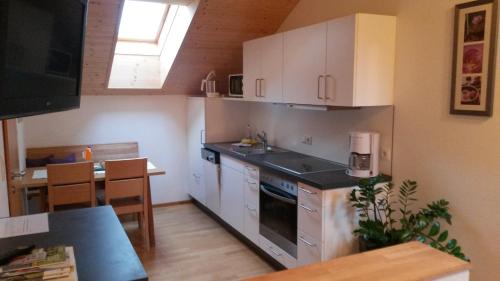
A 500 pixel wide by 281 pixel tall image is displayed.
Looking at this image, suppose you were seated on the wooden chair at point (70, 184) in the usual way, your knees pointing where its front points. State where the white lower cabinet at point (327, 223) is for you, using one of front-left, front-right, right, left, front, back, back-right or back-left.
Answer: back-right

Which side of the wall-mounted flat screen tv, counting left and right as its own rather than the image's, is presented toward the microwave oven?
left

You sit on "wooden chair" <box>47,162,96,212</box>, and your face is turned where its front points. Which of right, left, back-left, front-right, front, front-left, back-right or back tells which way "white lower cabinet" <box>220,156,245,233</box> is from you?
right

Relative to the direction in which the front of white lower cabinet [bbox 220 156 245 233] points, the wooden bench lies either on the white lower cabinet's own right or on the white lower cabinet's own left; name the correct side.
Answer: on the white lower cabinet's own right

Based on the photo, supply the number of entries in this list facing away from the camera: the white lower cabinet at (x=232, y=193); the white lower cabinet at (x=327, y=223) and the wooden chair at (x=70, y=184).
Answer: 1

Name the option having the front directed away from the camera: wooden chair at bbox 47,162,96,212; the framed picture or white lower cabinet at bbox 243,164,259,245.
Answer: the wooden chair

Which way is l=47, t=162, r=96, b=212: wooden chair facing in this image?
away from the camera

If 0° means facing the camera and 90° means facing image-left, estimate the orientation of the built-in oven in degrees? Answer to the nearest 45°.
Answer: approximately 45°

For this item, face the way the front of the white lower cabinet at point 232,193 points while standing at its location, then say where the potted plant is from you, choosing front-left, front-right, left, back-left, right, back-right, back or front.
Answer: left

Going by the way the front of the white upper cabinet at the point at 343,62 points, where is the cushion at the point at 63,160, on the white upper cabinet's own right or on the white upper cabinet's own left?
on the white upper cabinet's own right

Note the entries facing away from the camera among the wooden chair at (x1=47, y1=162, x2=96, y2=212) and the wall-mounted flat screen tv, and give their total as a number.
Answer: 1

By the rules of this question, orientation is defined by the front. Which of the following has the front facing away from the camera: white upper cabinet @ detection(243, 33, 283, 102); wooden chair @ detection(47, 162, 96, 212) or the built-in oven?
the wooden chair

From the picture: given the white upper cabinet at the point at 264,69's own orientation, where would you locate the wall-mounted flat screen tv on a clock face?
The wall-mounted flat screen tv is roughly at 11 o'clock from the white upper cabinet.
